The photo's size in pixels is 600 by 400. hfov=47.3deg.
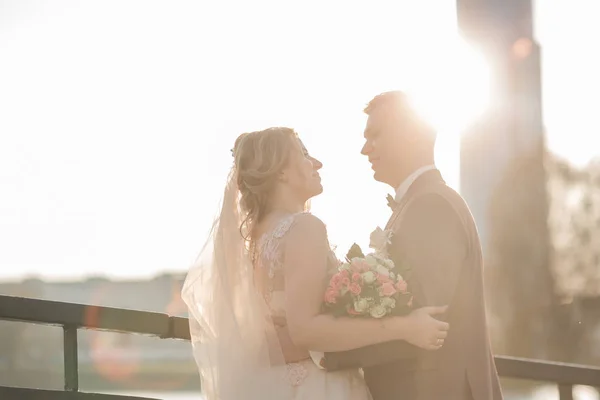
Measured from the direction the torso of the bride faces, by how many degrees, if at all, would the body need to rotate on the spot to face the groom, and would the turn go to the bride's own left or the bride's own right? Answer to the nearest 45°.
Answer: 0° — they already face them

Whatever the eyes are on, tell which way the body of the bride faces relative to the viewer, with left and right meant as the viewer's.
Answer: facing to the right of the viewer

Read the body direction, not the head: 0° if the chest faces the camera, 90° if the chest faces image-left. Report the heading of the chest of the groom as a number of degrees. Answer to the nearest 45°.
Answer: approximately 90°

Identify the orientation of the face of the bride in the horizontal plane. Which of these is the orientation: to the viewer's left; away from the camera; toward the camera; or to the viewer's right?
to the viewer's right

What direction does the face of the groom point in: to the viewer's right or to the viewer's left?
to the viewer's left

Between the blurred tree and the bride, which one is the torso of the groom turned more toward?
the bride

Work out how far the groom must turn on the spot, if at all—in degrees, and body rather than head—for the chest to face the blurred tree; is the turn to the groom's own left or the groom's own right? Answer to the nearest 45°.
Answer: approximately 90° to the groom's own right

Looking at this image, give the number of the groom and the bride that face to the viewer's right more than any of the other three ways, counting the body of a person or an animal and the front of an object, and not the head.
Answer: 1

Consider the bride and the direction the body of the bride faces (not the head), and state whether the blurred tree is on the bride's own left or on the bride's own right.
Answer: on the bride's own left

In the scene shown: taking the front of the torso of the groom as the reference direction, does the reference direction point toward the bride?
yes

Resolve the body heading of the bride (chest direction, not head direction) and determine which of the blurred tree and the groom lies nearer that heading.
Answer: the groom

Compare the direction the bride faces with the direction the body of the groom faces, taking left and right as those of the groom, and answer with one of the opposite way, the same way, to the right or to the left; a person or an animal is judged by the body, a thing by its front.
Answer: the opposite way
